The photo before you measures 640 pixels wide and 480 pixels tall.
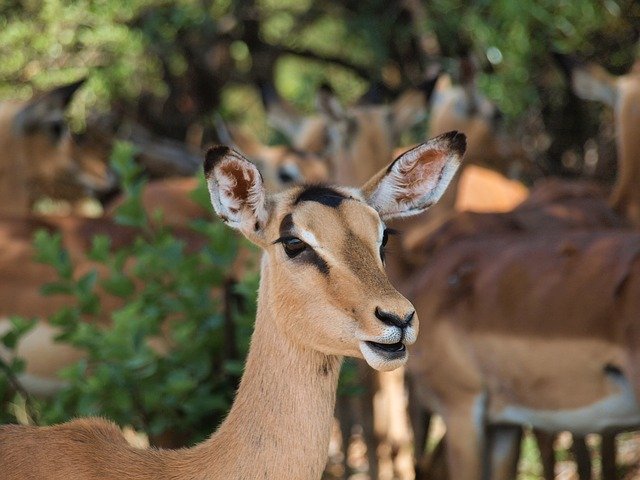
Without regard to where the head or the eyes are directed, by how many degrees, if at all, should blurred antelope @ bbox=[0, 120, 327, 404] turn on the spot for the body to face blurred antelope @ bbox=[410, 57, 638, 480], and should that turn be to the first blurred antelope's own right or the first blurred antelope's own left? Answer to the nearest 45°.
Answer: approximately 45° to the first blurred antelope's own right

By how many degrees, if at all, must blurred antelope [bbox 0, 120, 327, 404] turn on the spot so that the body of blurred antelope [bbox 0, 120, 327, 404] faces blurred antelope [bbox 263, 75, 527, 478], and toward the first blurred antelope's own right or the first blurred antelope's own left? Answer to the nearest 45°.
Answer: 0° — it already faces it

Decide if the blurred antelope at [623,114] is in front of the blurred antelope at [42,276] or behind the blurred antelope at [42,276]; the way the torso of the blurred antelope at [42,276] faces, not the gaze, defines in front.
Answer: in front
